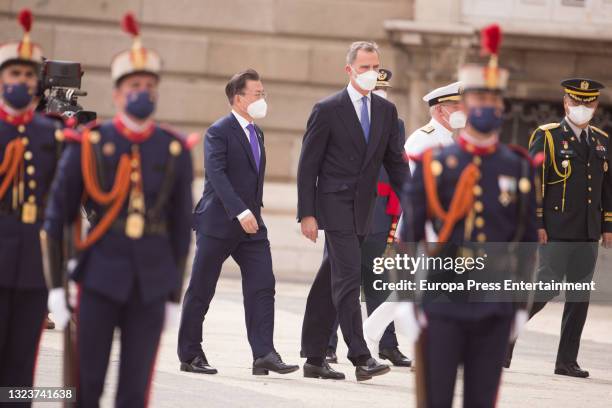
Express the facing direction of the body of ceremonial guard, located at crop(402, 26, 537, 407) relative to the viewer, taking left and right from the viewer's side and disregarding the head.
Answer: facing the viewer

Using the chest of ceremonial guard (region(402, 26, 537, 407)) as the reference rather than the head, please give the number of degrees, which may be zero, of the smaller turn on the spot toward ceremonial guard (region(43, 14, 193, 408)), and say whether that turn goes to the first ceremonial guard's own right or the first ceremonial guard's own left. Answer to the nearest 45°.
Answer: approximately 90° to the first ceremonial guard's own right

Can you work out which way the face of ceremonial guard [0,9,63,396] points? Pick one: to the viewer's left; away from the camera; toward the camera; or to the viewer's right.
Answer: toward the camera

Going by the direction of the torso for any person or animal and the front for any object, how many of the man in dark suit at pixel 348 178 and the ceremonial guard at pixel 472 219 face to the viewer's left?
0

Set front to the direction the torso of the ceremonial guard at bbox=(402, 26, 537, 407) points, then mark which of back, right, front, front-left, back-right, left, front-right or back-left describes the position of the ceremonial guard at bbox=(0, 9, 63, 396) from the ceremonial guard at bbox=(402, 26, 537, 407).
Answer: right

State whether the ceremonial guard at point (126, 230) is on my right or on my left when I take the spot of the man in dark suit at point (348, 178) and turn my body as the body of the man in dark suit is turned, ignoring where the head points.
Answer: on my right

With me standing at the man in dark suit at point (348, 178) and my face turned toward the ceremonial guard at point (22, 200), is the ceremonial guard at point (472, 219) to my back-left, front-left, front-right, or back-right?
front-left

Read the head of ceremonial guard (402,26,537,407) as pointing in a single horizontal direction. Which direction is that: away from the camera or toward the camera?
toward the camera

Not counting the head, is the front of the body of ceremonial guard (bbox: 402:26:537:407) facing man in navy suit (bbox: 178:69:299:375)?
no

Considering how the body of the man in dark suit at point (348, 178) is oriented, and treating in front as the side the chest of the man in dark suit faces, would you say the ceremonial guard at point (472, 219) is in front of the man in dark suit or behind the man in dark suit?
in front

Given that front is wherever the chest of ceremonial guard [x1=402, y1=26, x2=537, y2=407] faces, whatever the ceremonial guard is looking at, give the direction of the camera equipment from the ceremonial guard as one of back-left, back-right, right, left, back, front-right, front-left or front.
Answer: back-right
